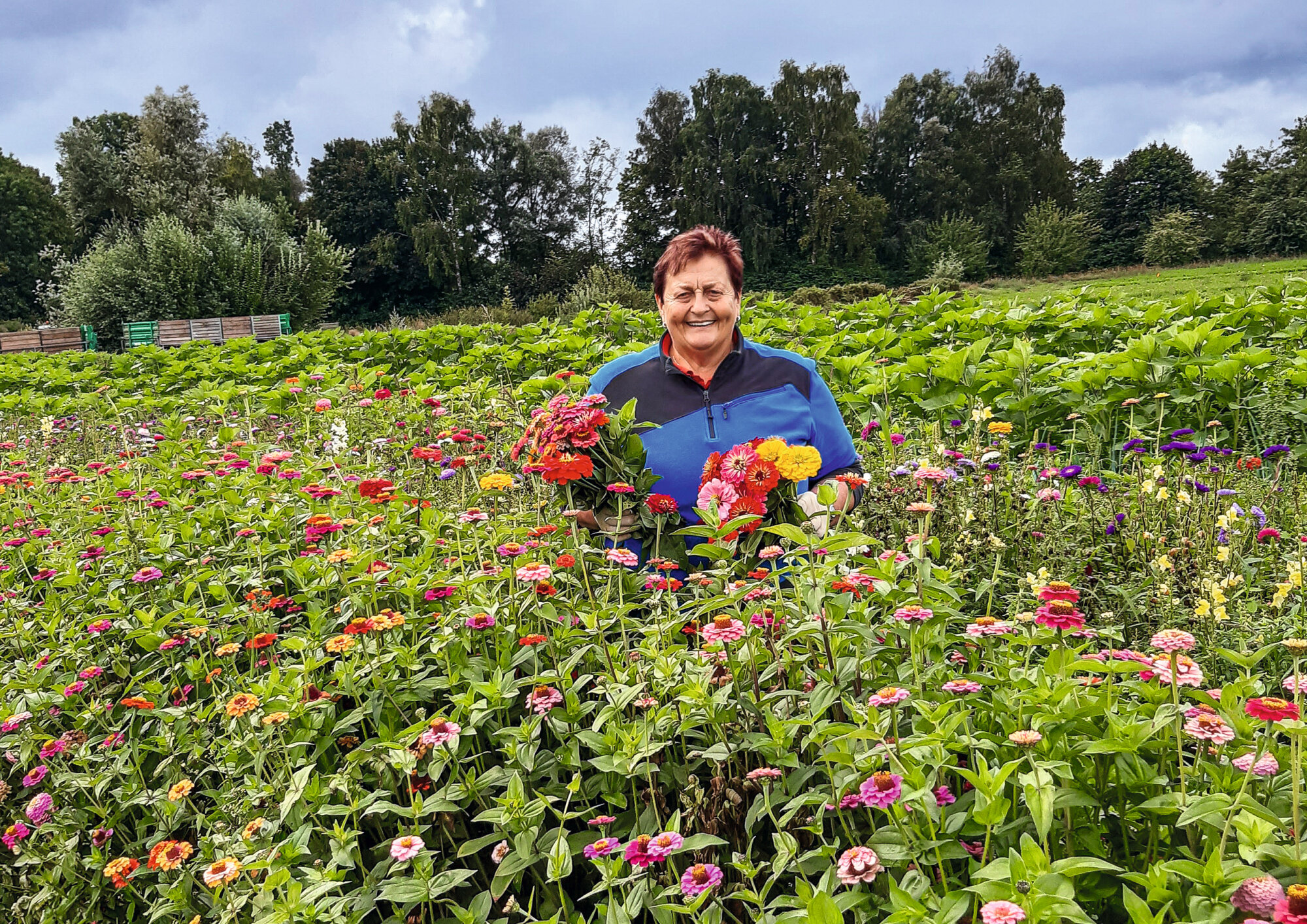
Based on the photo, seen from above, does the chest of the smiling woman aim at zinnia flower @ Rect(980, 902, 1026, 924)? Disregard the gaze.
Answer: yes

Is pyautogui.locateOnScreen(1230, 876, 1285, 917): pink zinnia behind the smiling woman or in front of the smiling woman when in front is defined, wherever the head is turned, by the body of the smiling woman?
in front

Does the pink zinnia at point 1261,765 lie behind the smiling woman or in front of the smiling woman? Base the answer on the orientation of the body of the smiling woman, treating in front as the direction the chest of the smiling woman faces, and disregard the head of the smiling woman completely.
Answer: in front

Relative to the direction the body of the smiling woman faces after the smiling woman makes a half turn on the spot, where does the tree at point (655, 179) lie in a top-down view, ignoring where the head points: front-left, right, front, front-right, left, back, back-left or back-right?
front

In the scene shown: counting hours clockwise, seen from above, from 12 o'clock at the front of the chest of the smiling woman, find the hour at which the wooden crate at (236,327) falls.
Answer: The wooden crate is roughly at 5 o'clock from the smiling woman.

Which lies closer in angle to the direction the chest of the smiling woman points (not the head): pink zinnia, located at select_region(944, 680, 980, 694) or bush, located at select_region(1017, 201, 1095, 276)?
the pink zinnia

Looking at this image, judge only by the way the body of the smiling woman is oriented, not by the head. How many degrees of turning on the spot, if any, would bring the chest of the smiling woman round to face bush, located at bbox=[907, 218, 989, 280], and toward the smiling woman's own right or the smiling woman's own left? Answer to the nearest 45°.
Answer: approximately 180°

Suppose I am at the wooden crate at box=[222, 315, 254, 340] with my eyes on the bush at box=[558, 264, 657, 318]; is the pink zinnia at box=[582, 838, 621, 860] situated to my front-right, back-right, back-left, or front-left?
front-right

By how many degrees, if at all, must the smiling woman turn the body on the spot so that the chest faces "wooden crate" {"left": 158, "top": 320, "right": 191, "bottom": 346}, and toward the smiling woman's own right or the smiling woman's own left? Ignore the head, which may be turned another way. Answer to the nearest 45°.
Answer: approximately 135° to the smiling woman's own right

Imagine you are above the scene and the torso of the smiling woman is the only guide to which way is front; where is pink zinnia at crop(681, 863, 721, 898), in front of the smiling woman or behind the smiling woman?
in front

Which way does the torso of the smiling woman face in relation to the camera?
toward the camera

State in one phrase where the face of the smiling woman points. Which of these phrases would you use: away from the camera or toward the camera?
toward the camera

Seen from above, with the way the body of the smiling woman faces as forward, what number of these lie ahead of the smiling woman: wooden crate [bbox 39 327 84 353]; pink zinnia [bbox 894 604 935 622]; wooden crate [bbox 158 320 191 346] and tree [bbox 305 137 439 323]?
1

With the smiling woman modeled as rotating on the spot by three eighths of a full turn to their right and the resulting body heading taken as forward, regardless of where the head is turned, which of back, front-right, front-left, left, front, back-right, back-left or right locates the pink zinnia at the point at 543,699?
back-left

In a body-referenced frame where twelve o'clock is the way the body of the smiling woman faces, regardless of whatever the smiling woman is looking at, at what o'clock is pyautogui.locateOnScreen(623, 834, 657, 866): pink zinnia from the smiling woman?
The pink zinnia is roughly at 12 o'clock from the smiling woman.

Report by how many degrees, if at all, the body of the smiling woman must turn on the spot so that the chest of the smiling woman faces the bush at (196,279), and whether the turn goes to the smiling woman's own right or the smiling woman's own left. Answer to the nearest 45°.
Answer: approximately 135° to the smiling woman's own right

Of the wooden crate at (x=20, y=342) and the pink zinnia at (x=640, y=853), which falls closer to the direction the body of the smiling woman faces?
the pink zinnia
